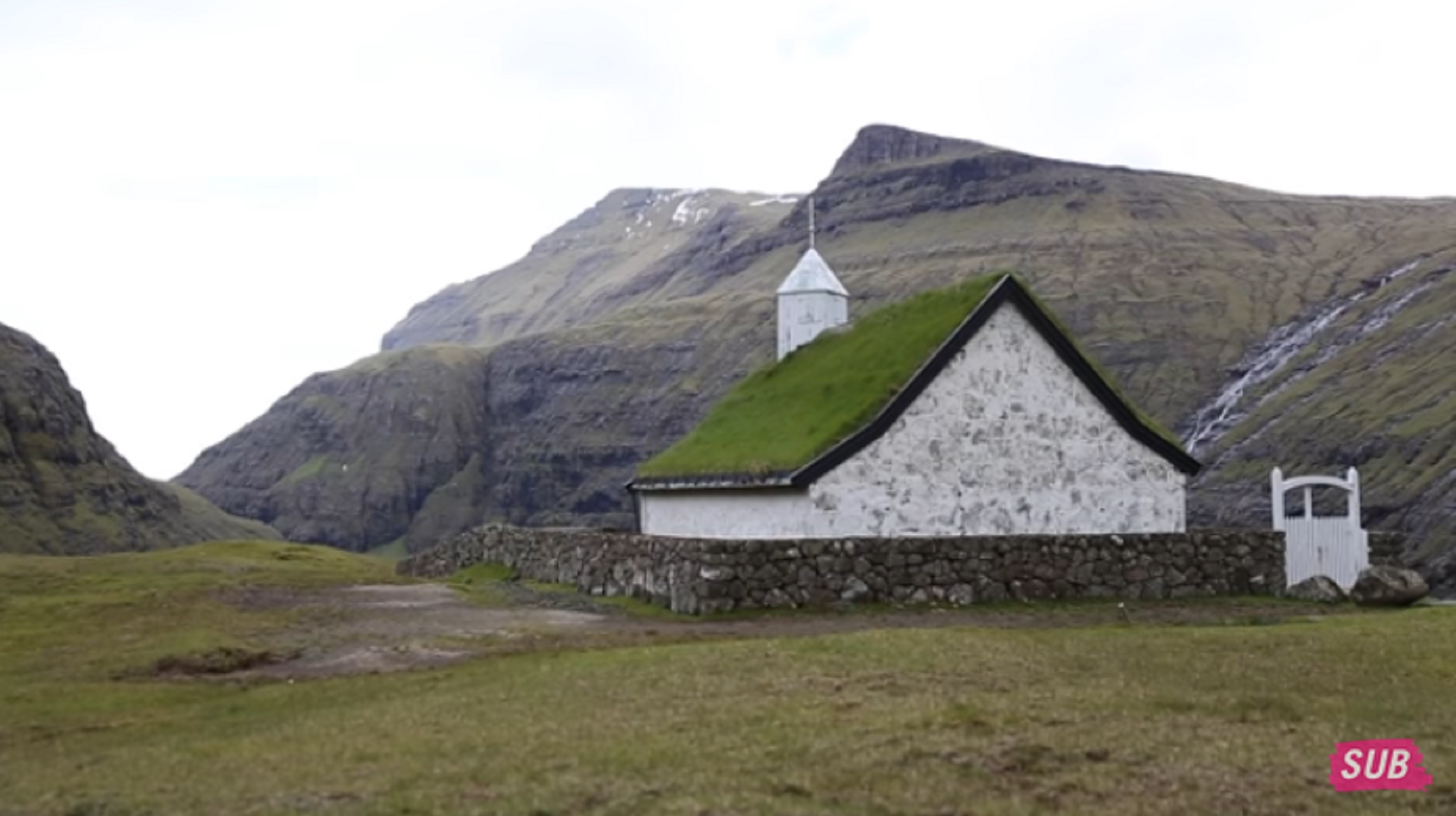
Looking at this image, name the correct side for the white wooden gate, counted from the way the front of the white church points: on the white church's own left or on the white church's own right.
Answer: on the white church's own right
